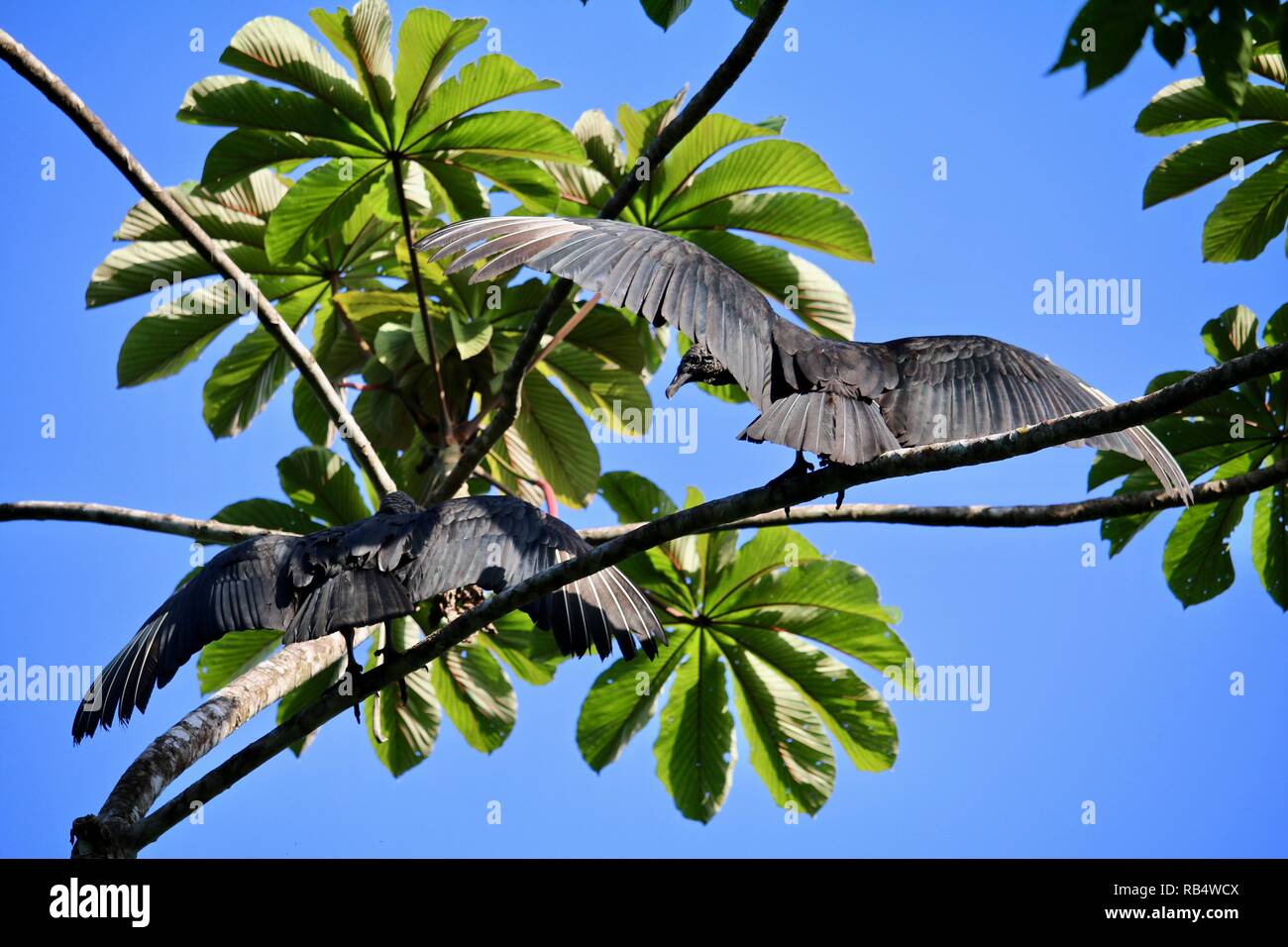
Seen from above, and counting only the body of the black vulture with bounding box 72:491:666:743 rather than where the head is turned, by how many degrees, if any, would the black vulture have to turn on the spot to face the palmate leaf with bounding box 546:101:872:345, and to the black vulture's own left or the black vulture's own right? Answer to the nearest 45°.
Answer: approximately 45° to the black vulture's own right

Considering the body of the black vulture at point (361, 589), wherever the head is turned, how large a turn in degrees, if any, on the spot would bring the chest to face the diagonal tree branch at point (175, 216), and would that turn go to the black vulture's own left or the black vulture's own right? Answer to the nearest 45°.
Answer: approximately 45° to the black vulture's own left

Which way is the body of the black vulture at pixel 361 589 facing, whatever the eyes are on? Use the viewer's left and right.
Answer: facing away from the viewer

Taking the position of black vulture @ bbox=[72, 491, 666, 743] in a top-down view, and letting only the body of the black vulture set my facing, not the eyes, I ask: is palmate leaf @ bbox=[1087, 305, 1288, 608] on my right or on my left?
on my right
